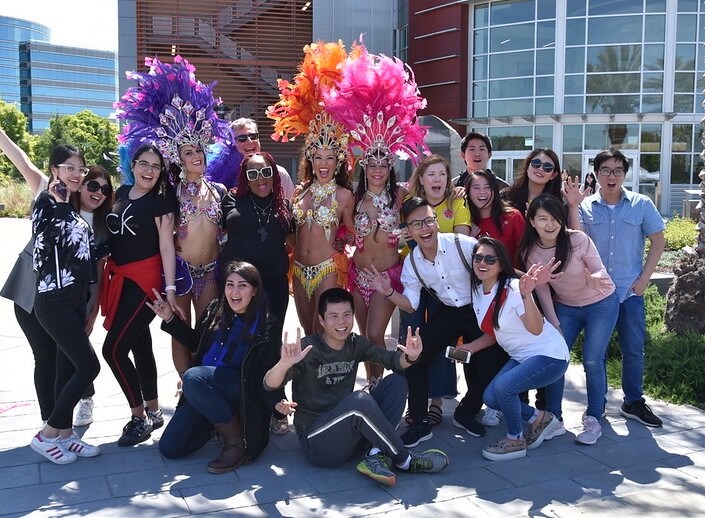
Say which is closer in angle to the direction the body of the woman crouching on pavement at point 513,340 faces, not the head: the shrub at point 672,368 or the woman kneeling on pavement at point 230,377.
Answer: the woman kneeling on pavement

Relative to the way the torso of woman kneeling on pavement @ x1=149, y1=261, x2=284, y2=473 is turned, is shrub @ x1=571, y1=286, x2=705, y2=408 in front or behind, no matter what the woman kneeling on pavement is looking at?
behind

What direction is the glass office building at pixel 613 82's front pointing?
toward the camera

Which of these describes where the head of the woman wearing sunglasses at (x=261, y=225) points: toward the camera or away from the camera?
toward the camera

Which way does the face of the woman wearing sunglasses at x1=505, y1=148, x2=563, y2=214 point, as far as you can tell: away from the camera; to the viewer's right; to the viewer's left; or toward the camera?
toward the camera

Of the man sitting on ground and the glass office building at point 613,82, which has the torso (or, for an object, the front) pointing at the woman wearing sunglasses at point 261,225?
the glass office building

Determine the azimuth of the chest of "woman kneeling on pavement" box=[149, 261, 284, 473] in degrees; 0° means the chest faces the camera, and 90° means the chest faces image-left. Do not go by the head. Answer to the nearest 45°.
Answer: approximately 45°

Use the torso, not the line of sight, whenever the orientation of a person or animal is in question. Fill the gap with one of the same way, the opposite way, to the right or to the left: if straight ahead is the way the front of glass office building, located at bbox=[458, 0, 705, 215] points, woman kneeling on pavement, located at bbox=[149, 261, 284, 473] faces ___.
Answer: the same way

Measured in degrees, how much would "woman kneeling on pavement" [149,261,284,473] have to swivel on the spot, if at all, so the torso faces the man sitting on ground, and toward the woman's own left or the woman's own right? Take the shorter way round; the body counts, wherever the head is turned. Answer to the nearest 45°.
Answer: approximately 135° to the woman's own left

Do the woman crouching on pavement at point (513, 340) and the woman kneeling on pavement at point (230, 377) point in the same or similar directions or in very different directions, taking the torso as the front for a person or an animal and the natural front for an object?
same or similar directions

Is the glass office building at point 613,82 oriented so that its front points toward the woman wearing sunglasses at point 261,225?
yes

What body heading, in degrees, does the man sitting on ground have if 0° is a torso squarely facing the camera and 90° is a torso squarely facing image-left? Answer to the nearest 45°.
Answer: approximately 315°

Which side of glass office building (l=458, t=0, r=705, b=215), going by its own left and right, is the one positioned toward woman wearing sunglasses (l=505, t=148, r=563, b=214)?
front

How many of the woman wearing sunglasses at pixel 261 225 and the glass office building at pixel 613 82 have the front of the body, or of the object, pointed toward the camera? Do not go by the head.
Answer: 2

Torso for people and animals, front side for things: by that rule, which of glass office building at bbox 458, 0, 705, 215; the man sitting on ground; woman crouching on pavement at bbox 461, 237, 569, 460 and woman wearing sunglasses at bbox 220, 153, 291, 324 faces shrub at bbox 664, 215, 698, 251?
the glass office building

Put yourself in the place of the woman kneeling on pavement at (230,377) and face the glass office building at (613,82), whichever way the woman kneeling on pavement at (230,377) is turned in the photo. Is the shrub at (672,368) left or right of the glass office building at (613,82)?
right
